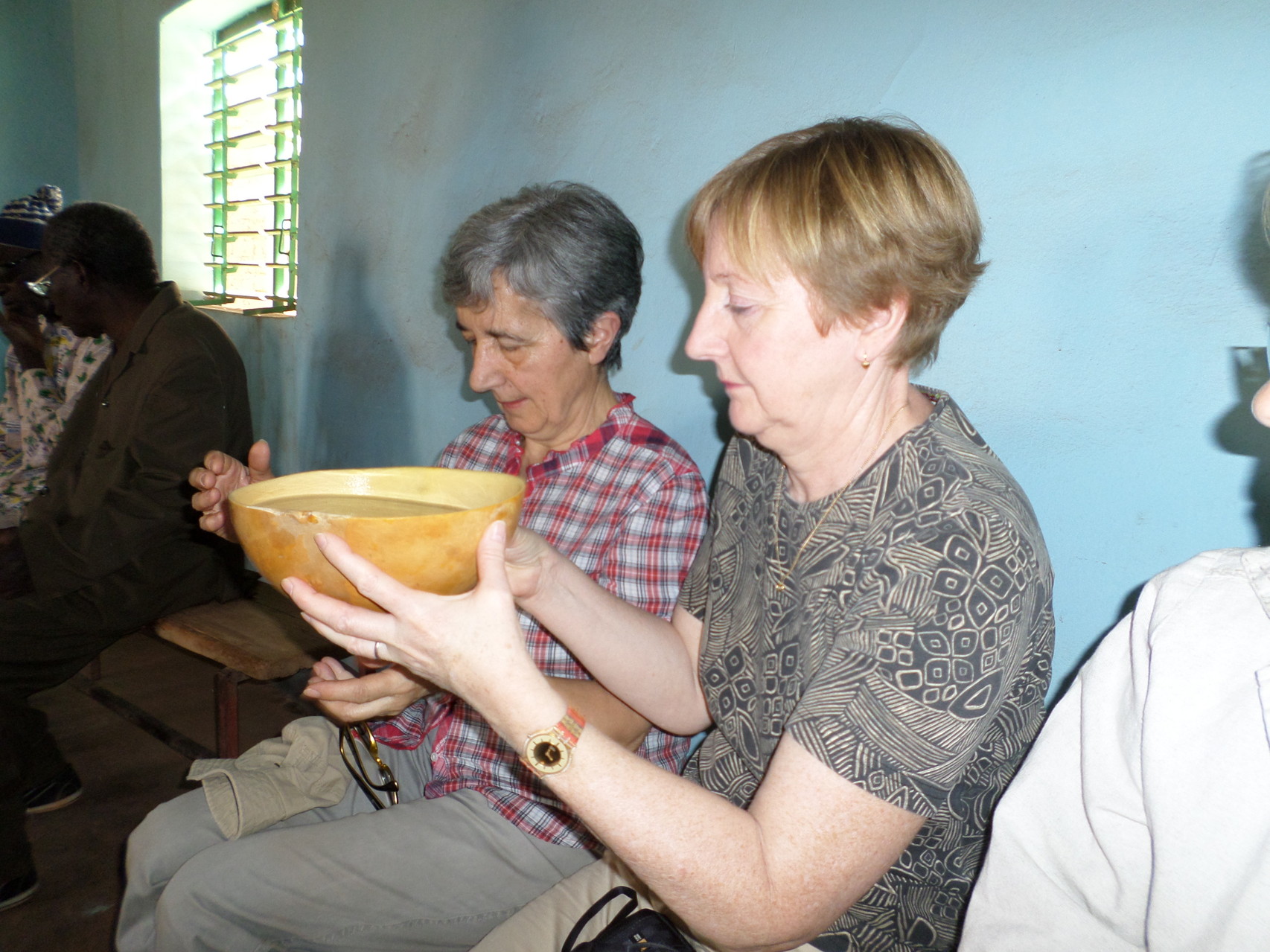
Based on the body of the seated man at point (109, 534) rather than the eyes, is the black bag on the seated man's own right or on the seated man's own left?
on the seated man's own left

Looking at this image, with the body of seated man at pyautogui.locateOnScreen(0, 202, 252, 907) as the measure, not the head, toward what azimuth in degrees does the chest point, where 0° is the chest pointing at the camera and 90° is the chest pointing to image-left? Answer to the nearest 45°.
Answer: approximately 90°

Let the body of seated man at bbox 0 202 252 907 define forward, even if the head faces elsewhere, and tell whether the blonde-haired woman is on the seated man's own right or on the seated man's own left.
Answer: on the seated man's own left

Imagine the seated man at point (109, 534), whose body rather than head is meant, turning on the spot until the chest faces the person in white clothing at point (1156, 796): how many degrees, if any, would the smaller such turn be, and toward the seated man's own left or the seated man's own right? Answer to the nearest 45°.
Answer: approximately 90° to the seated man's own left

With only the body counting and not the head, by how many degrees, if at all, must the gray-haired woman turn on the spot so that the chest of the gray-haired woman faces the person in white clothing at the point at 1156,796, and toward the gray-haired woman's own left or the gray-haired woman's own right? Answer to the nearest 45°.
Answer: approximately 90° to the gray-haired woman's own left

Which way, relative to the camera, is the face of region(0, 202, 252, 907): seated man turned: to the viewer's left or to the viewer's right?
to the viewer's left

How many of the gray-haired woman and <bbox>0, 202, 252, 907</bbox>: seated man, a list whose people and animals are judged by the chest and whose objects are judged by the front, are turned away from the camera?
0

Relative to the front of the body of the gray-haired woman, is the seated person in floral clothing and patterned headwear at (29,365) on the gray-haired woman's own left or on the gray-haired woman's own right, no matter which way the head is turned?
on the gray-haired woman's own right

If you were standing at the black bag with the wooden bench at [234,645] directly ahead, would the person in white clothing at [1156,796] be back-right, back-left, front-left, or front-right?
back-right

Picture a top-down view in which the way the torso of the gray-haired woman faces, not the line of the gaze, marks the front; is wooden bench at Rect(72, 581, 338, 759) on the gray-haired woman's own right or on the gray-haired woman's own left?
on the gray-haired woman's own right

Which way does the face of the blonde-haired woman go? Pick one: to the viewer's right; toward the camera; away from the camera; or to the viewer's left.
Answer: to the viewer's left

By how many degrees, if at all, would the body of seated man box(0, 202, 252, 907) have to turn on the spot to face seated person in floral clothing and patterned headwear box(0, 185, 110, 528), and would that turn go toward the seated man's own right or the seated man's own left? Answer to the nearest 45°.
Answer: approximately 90° to the seated man's own right
